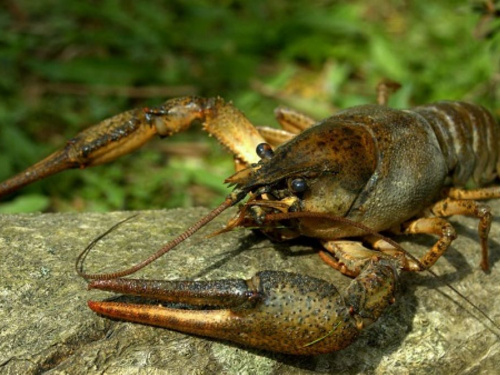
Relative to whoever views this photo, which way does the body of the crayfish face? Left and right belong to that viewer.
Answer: facing the viewer and to the left of the viewer
